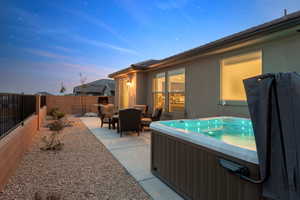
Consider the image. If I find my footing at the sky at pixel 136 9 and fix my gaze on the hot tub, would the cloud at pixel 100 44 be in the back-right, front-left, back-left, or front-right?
back-right

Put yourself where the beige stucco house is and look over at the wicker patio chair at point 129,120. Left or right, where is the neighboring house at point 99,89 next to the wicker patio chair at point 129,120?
right

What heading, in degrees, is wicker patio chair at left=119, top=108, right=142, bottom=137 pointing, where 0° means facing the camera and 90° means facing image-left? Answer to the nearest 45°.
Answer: approximately 180°

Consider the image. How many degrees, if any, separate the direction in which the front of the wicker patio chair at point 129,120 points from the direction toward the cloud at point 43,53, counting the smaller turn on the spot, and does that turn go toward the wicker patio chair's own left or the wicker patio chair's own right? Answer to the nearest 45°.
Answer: approximately 45° to the wicker patio chair's own left
